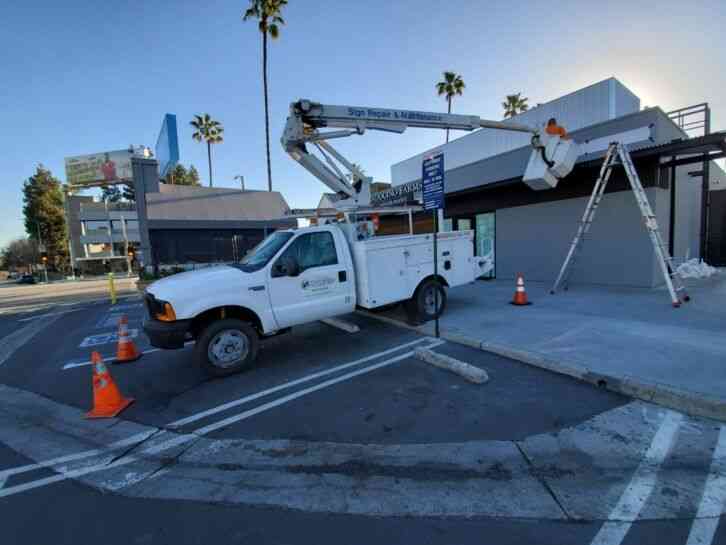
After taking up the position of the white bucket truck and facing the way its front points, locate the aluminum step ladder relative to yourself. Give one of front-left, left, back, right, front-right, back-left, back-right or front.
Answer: back-left

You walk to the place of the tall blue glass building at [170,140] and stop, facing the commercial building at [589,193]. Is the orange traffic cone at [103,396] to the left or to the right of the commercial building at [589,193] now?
right

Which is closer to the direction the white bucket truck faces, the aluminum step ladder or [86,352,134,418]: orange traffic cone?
the orange traffic cone

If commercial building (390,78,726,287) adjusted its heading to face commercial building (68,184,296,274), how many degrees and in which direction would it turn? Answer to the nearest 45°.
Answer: approximately 45° to its right

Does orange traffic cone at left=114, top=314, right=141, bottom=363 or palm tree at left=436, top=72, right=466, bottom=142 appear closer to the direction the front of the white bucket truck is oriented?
the orange traffic cone

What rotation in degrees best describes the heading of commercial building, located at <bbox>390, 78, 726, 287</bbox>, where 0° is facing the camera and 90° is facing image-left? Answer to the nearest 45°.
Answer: approximately 45°

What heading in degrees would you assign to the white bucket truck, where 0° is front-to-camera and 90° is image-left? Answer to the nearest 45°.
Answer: approximately 45°
